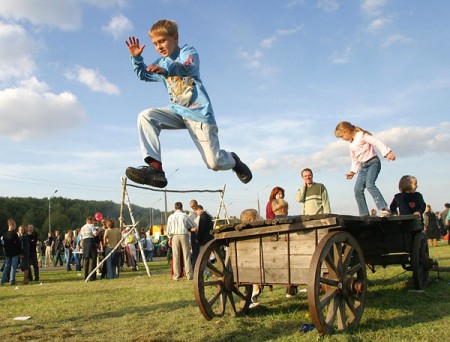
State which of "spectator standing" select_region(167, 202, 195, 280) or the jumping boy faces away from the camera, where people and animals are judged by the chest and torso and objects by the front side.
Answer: the spectator standing

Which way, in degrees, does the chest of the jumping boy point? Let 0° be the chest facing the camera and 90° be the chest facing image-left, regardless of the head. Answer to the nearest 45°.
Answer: approximately 45°

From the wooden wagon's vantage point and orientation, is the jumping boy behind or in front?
behind

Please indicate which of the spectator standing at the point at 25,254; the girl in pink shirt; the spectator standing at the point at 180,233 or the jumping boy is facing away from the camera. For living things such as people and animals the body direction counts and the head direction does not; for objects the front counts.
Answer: the spectator standing at the point at 180,233

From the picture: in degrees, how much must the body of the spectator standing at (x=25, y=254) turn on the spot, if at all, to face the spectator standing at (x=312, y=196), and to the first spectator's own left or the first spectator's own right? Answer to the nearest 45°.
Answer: approximately 135° to the first spectator's own left

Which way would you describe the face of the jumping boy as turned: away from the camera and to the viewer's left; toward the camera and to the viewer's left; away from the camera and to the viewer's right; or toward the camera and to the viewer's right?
toward the camera and to the viewer's left

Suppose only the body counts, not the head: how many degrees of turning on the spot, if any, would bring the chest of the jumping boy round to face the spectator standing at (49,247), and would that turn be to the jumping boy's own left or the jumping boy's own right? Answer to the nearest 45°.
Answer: approximately 135° to the jumping boy's own right

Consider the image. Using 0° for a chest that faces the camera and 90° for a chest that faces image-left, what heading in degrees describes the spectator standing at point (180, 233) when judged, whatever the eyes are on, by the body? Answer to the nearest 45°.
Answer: approximately 180°

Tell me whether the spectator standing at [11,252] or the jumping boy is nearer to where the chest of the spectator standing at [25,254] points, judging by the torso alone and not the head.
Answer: the spectator standing
